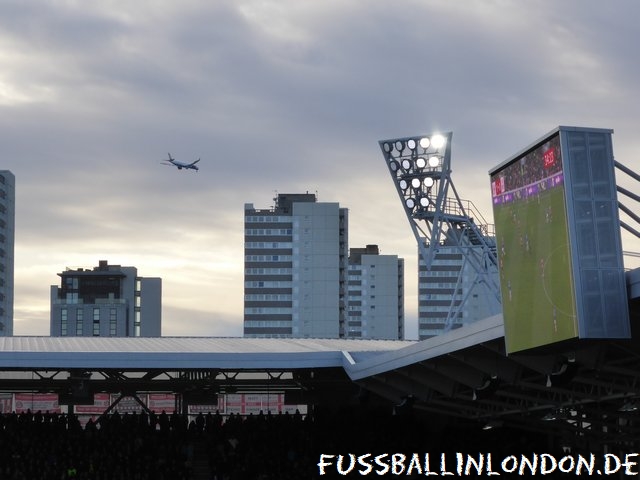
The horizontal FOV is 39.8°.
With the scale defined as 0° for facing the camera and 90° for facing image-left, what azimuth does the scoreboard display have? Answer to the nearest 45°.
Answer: approximately 90°
